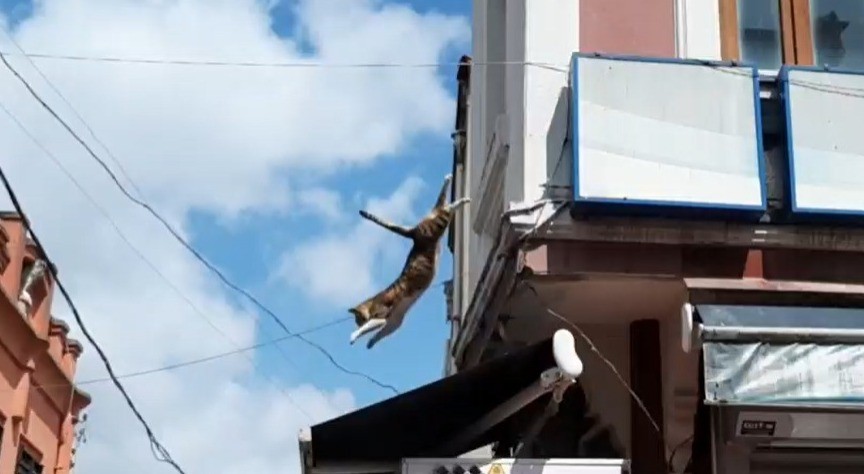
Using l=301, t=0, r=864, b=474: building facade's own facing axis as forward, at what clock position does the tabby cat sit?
The tabby cat is roughly at 4 o'clock from the building facade.

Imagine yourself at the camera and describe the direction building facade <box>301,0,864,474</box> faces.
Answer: facing the viewer
